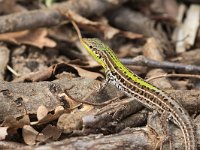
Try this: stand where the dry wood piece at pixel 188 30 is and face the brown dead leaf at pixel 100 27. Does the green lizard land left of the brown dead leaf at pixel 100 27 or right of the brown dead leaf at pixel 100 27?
left

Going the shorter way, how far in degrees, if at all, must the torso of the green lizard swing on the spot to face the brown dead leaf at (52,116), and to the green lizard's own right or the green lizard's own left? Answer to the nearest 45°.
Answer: approximately 90° to the green lizard's own left

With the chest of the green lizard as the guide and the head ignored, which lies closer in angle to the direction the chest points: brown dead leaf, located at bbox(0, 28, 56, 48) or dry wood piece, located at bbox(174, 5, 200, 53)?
the brown dead leaf

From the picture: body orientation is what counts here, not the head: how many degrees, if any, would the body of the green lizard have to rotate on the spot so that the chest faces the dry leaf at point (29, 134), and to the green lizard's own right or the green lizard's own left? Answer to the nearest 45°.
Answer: approximately 90° to the green lizard's own left

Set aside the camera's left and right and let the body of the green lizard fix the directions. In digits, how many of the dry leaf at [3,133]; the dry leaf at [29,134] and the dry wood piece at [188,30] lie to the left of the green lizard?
2

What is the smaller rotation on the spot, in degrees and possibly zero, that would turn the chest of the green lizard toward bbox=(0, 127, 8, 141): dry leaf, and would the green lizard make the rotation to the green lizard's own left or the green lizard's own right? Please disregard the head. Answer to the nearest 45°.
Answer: approximately 90° to the green lizard's own left

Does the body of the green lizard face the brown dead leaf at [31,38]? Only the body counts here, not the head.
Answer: yes

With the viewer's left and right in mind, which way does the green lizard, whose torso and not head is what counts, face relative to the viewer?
facing away from the viewer and to the left of the viewer

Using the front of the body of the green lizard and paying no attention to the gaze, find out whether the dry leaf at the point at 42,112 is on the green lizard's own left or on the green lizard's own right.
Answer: on the green lizard's own left

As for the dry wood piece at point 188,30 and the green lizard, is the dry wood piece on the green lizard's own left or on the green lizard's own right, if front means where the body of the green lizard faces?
on the green lizard's own right

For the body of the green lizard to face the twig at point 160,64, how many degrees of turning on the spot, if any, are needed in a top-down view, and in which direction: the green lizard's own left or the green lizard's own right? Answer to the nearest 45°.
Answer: approximately 45° to the green lizard's own right

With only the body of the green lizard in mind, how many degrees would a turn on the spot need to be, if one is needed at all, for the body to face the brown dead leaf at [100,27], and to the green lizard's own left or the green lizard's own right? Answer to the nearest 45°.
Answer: approximately 45° to the green lizard's own right
